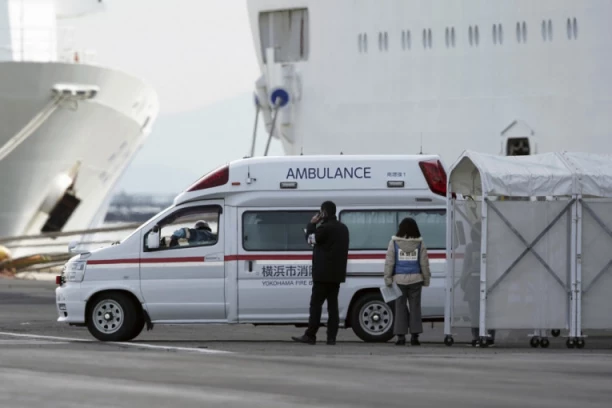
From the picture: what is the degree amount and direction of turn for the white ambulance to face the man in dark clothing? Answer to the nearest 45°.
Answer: approximately 135° to its left

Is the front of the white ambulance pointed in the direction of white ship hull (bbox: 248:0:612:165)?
no

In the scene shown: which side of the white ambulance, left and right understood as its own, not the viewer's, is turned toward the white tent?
back

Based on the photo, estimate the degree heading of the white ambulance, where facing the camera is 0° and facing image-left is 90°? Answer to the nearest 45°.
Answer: approximately 90°
